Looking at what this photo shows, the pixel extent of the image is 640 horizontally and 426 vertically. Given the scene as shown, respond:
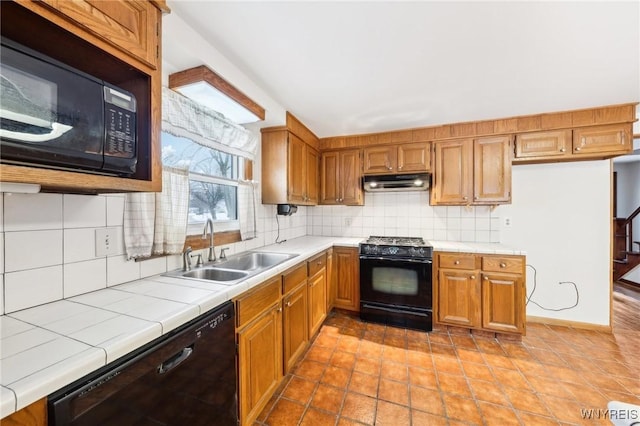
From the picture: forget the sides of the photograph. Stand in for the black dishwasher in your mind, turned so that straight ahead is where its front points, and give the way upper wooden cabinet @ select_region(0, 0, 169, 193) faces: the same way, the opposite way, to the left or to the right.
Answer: the same way

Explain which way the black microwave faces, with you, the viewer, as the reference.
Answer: facing the viewer and to the right of the viewer

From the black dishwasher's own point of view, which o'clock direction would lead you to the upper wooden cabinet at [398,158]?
The upper wooden cabinet is roughly at 10 o'clock from the black dishwasher.

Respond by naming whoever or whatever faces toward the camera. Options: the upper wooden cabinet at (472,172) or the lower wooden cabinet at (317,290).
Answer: the upper wooden cabinet

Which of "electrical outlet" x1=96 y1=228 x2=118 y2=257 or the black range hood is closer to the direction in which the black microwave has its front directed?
the black range hood

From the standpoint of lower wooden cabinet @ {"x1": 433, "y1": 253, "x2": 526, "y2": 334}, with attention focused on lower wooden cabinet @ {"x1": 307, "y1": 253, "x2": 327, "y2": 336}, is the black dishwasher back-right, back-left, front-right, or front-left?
front-left

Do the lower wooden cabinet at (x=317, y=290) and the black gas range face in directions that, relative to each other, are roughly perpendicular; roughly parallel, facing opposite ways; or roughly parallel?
roughly perpendicular

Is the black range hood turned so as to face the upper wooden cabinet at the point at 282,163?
no

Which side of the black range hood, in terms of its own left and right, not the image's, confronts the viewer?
front

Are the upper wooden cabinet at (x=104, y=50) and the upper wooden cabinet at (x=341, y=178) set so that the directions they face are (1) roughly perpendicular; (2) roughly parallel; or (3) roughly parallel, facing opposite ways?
roughly perpendicular

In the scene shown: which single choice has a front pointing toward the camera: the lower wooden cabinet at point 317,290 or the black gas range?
the black gas range

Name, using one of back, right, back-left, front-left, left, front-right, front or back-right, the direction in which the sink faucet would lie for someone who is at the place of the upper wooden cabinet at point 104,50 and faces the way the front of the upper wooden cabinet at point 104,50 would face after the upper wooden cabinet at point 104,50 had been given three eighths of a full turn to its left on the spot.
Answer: front-right

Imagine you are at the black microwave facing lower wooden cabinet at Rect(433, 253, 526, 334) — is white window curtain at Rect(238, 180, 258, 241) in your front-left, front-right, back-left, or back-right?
front-left

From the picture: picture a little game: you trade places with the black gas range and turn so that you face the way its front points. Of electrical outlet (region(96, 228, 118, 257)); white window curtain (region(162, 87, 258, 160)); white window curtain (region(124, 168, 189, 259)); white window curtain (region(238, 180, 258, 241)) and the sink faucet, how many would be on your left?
0

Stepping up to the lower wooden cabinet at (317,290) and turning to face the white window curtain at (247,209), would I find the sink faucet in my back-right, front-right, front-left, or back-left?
front-left

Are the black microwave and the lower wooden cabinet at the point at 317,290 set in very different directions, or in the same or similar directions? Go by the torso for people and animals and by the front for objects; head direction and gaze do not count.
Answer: same or similar directions

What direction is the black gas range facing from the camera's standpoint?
toward the camera

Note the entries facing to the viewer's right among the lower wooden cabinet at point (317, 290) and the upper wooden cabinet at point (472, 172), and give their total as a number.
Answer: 1

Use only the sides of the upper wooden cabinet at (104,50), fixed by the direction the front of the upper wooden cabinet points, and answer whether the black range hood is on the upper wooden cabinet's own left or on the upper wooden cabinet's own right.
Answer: on the upper wooden cabinet's own left

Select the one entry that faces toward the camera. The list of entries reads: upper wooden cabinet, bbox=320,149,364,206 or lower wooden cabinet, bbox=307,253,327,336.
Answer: the upper wooden cabinet
